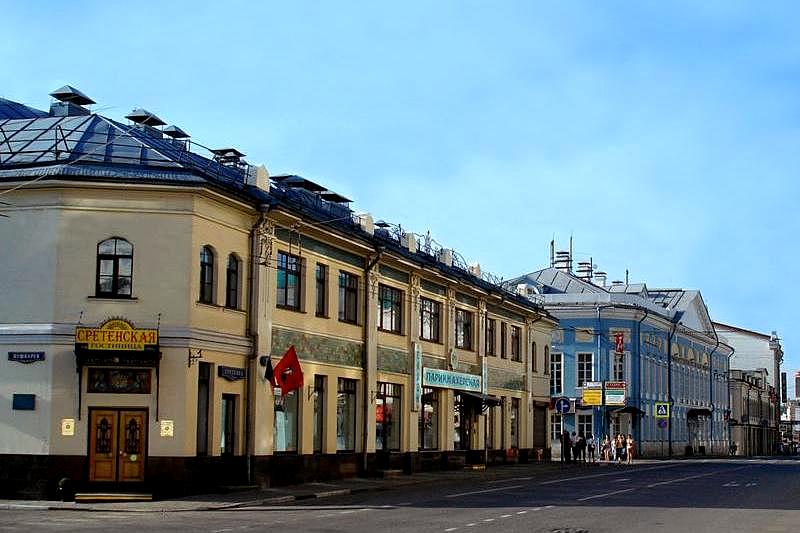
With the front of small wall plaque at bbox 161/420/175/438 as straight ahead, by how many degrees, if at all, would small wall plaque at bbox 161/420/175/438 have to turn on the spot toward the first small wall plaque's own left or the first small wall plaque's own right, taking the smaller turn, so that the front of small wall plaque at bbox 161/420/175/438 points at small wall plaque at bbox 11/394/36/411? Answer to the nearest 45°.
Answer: approximately 90° to the first small wall plaque's own right

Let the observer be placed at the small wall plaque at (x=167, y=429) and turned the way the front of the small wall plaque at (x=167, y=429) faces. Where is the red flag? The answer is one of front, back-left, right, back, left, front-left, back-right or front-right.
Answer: back-left

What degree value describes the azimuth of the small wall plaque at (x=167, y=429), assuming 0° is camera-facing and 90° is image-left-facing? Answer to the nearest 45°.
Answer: approximately 0°
